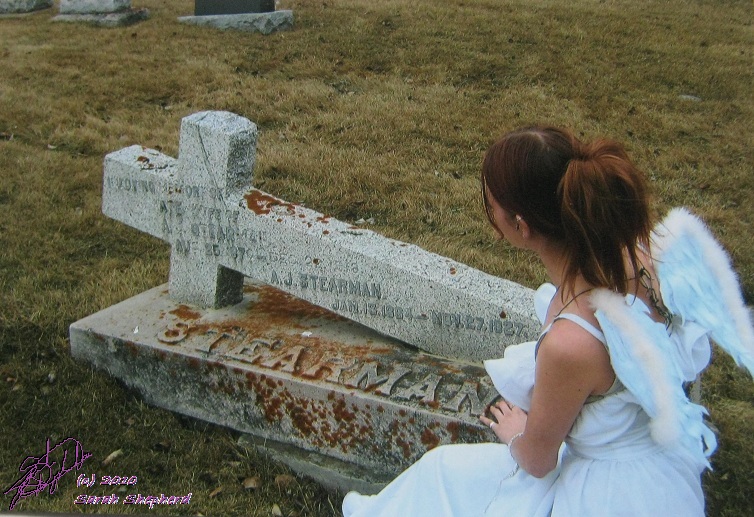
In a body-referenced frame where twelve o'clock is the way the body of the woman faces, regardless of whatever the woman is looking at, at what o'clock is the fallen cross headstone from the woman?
The fallen cross headstone is roughly at 12 o'clock from the woman.

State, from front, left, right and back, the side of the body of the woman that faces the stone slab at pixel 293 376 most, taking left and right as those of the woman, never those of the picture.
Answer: front

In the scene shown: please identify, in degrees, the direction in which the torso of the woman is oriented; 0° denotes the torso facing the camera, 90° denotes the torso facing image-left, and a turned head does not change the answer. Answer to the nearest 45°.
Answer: approximately 135°

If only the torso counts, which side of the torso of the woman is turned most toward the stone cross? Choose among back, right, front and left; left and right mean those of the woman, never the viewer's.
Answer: front

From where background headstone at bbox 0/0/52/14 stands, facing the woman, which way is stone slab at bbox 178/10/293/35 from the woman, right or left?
left

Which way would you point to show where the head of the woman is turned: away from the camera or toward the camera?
away from the camera

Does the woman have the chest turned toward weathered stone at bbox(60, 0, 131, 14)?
yes

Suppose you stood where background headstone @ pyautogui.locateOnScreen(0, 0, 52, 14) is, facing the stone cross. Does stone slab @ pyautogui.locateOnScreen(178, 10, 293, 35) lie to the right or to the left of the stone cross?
left

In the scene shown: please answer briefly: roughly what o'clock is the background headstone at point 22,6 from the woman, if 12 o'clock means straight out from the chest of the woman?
The background headstone is roughly at 12 o'clock from the woman.

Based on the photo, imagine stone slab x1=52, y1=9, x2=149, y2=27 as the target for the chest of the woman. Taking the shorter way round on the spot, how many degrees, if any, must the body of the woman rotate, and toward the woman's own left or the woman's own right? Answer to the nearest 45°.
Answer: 0° — they already face it
